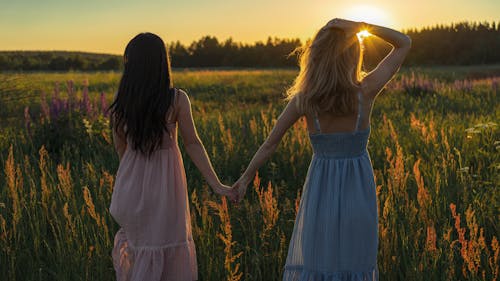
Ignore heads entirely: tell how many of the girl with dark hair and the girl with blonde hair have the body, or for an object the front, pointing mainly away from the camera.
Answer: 2

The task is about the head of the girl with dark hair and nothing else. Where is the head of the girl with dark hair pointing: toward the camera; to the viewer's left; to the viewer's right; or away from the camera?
away from the camera

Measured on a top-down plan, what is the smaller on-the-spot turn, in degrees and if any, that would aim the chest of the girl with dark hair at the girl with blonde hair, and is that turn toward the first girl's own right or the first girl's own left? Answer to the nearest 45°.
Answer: approximately 90° to the first girl's own right

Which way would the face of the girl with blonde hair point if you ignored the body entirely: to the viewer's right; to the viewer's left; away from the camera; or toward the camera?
away from the camera

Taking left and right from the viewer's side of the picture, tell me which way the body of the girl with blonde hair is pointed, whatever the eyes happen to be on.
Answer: facing away from the viewer

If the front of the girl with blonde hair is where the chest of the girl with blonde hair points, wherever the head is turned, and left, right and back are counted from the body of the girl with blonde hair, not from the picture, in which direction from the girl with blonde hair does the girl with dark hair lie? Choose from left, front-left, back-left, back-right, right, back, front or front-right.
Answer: left

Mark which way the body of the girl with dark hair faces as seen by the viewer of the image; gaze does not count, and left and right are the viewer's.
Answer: facing away from the viewer
